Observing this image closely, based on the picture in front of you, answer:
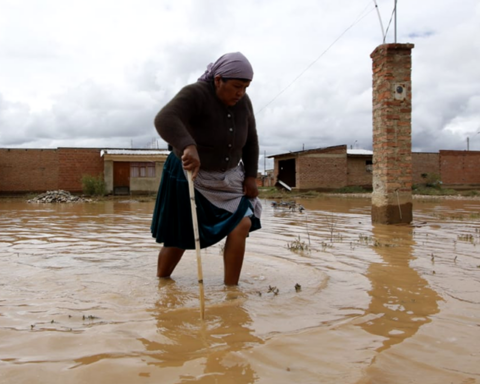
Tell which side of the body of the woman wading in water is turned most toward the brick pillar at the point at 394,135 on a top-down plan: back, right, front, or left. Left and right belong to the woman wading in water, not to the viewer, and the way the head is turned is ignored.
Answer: left

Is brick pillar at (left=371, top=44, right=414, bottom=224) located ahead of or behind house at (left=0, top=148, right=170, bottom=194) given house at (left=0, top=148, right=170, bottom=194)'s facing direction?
ahead

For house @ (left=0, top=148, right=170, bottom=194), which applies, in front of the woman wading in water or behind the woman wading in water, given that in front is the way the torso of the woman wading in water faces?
behind

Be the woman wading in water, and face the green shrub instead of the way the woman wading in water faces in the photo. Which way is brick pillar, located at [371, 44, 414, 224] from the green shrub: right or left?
right

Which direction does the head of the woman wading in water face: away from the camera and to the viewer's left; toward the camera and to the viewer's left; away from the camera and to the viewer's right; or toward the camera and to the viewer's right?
toward the camera and to the viewer's right

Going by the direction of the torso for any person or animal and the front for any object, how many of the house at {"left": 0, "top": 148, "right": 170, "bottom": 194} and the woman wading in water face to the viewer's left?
0

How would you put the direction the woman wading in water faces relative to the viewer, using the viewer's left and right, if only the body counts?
facing the viewer and to the right of the viewer

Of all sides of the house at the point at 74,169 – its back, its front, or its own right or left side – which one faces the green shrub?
front

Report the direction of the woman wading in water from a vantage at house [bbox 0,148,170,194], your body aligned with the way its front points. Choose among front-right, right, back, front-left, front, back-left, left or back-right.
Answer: front

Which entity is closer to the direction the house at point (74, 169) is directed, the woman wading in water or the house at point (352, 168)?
the woman wading in water

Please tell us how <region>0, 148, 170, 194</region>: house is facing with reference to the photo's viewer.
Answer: facing the viewer
